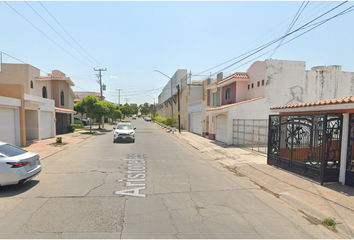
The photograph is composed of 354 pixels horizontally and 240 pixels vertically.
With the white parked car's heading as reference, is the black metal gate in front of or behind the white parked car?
behind

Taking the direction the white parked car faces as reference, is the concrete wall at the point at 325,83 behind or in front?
behind

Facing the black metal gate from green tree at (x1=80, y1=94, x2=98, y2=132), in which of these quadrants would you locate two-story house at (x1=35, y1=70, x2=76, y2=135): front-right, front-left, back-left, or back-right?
front-right
